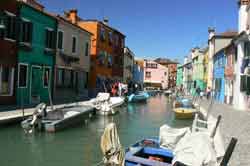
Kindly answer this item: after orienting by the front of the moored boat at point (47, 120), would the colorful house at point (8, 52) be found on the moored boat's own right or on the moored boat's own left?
on the moored boat's own left

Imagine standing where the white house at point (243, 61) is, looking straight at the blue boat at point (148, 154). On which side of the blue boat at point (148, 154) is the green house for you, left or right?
right

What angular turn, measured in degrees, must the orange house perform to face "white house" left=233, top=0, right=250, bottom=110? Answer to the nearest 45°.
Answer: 0° — it already faces it

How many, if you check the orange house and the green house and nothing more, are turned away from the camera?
0

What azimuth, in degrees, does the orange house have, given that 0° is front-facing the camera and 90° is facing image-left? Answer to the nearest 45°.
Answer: approximately 315°

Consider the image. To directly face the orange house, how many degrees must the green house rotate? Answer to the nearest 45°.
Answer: approximately 90° to its left

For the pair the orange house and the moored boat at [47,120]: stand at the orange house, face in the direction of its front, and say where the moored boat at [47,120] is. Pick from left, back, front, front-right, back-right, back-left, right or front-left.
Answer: front-right

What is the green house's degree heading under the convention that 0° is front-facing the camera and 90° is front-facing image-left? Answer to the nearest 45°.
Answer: approximately 315°

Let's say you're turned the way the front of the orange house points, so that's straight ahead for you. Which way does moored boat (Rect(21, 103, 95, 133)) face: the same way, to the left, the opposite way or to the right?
to the left

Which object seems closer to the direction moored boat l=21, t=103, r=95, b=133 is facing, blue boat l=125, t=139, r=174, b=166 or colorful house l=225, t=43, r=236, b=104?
the colorful house

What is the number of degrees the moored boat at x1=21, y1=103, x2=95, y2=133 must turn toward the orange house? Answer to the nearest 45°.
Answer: approximately 45° to its left

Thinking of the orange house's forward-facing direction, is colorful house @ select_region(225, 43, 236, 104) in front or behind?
in front
